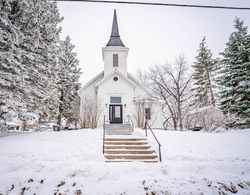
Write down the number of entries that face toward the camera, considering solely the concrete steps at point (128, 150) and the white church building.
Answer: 2

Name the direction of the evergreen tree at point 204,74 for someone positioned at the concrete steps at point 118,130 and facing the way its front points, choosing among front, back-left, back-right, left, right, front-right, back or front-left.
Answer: back-left

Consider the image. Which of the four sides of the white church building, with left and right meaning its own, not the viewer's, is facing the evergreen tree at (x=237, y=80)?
left

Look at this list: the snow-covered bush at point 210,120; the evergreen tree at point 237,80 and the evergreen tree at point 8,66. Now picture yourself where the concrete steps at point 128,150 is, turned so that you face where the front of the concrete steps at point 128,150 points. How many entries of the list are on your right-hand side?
1

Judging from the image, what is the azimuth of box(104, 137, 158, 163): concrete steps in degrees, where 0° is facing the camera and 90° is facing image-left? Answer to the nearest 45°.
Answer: approximately 0°

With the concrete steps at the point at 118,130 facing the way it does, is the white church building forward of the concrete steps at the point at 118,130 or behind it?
behind

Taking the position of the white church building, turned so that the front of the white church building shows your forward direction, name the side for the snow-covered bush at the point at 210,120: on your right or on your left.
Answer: on your left

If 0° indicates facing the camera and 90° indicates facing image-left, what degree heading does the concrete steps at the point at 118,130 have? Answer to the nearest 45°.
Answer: approximately 0°

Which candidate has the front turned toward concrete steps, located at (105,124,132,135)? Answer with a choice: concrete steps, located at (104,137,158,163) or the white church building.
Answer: the white church building

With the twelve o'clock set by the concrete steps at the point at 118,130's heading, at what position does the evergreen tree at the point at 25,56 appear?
The evergreen tree is roughly at 2 o'clock from the concrete steps.

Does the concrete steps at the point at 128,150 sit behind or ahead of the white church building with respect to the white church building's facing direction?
ahead

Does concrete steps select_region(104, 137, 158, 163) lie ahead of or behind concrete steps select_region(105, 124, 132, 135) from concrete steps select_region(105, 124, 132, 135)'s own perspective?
ahead

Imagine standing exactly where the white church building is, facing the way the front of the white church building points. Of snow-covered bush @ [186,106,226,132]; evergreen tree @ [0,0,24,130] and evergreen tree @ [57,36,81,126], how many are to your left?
1

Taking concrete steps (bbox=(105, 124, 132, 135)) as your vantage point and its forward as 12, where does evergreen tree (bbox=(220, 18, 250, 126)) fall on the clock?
The evergreen tree is roughly at 9 o'clock from the concrete steps.

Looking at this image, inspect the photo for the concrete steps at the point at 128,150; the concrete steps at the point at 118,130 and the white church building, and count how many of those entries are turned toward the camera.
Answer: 3
